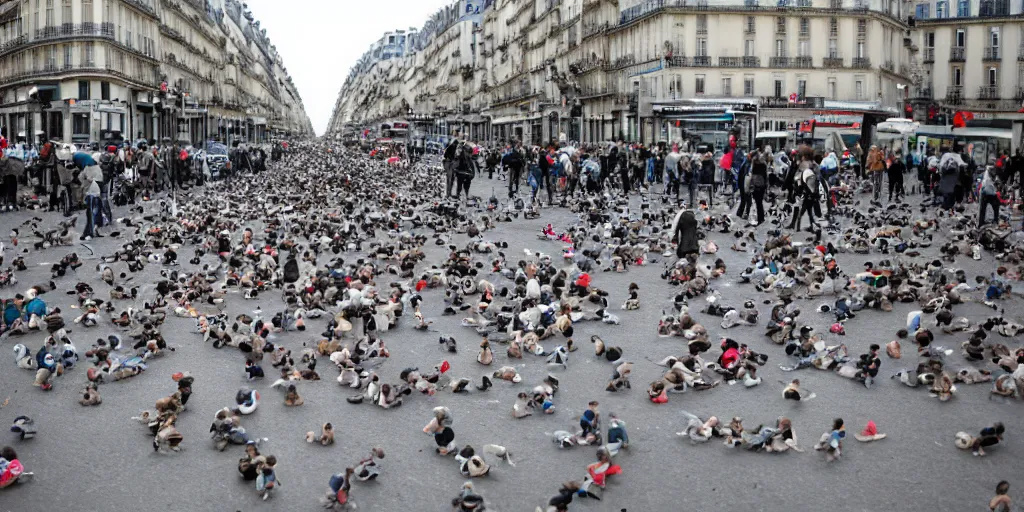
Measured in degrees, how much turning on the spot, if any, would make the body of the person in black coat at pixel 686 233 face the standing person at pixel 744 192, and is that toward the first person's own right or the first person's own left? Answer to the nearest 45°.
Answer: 0° — they already face them

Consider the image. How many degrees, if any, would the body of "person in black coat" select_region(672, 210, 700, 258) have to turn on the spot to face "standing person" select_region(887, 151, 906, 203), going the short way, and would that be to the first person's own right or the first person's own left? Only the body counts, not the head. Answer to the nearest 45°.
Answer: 0° — they already face them

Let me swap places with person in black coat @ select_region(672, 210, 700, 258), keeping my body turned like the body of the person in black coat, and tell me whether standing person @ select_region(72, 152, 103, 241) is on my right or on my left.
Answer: on my left

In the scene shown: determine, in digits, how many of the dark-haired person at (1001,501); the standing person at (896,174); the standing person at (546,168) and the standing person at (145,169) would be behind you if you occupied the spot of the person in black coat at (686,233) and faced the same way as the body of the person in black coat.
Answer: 1

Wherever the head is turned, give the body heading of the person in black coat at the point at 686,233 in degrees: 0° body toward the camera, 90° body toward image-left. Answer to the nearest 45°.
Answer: approximately 180°

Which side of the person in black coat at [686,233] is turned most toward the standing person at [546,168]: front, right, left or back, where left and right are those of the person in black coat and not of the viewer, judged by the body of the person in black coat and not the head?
front
